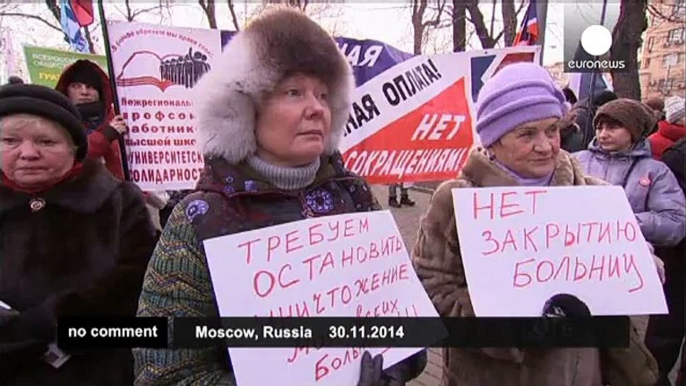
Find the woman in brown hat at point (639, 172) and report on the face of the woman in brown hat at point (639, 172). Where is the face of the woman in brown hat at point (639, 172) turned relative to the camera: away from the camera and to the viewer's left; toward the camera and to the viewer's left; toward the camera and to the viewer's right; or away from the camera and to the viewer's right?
toward the camera and to the viewer's left

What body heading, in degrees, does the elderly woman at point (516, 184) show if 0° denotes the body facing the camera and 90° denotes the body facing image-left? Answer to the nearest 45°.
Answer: approximately 315°

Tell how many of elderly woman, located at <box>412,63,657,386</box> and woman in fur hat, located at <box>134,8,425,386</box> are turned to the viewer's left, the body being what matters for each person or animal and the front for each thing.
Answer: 0

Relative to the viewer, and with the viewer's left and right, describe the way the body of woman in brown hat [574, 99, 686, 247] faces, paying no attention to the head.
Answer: facing the viewer and to the left of the viewer

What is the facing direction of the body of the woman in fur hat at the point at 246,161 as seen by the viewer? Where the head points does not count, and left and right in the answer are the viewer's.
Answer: facing the viewer and to the right of the viewer

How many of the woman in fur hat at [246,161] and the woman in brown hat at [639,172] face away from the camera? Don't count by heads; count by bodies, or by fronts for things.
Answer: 0
